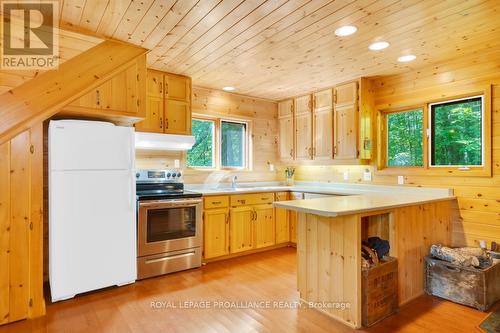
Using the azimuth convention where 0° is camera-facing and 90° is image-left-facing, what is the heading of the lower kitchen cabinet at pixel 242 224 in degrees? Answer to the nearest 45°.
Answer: approximately 315°

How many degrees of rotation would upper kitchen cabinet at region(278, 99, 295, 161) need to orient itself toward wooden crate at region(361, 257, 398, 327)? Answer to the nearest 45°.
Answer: approximately 45° to its left

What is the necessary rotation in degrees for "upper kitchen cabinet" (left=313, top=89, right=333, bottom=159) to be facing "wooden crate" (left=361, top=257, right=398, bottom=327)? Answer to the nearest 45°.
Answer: approximately 45° to its left

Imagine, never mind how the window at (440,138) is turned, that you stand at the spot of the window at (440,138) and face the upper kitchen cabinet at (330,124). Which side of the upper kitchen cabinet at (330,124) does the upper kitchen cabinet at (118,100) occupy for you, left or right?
left

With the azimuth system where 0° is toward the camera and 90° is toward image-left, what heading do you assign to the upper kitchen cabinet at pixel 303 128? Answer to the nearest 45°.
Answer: approximately 45°
